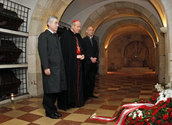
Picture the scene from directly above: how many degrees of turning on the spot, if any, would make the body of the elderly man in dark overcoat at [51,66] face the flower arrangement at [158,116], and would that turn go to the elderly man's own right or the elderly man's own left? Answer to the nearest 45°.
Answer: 0° — they already face it

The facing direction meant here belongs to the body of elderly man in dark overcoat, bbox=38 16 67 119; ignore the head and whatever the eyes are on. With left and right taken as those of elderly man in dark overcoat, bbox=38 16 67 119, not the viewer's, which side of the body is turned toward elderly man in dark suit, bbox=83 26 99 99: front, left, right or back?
left

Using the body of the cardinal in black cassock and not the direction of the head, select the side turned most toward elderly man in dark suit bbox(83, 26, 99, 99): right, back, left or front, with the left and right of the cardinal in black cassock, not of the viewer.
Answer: left

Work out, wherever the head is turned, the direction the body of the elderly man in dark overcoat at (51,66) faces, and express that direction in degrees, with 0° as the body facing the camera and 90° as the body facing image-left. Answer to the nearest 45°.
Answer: approximately 315°
